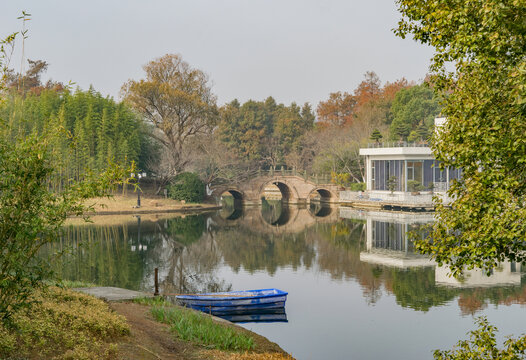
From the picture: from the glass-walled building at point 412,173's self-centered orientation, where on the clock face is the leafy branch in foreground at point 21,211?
The leafy branch in foreground is roughly at 12 o'clock from the glass-walled building.

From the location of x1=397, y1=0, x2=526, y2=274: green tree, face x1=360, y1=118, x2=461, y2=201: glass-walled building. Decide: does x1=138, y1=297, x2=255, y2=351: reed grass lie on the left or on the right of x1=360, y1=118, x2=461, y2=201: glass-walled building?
left

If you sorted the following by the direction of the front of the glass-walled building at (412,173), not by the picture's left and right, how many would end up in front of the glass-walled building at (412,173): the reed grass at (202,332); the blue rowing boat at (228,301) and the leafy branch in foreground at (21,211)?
3
